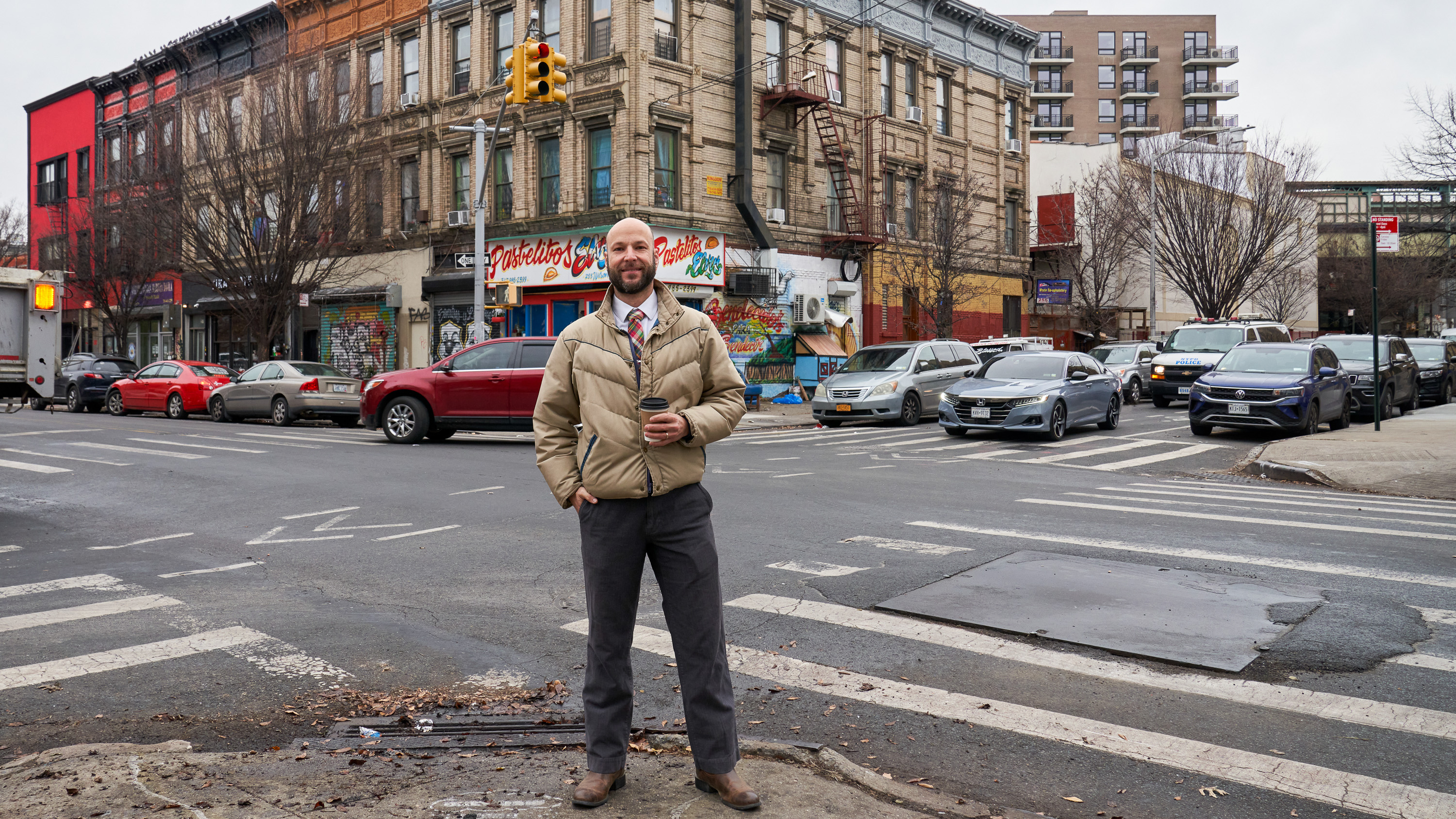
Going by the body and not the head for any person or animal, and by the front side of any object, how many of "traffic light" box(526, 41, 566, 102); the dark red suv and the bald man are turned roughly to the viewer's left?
1

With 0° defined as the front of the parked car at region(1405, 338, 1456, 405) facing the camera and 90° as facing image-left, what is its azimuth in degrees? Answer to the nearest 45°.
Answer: approximately 45°

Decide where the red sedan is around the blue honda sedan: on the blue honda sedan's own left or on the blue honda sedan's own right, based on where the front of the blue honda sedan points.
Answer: on the blue honda sedan's own right

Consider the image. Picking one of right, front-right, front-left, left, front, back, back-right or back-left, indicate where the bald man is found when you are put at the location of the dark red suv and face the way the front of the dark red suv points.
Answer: left

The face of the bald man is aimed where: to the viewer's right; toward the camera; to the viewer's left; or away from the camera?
toward the camera

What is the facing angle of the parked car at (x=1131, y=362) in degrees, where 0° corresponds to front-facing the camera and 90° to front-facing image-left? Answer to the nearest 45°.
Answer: approximately 45°

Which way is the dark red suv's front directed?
to the viewer's left

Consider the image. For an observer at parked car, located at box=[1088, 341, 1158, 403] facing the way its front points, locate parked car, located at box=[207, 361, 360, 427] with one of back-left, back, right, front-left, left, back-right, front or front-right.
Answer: front

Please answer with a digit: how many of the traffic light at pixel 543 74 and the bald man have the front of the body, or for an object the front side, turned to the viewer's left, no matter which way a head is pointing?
0

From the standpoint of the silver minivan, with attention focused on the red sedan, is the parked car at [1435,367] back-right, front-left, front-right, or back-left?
back-right

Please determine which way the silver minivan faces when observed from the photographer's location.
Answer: facing the viewer and to the left of the viewer

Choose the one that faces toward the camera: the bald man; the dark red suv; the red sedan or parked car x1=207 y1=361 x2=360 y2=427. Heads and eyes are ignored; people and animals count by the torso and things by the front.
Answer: the bald man

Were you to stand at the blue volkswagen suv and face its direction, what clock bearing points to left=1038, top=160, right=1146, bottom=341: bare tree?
The bare tree is roughly at 4 o'clock from the blue volkswagen suv.

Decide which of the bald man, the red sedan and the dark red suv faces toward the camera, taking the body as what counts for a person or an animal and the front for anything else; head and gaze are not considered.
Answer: the bald man
